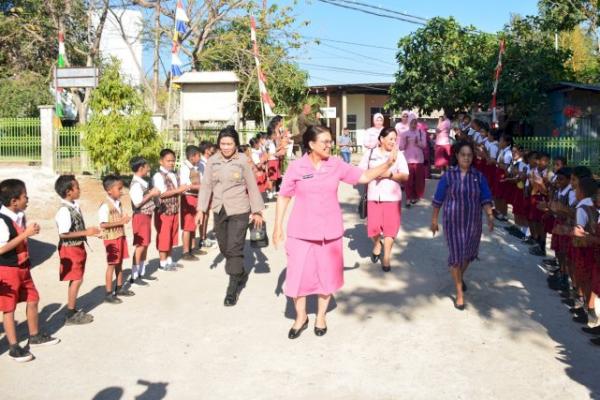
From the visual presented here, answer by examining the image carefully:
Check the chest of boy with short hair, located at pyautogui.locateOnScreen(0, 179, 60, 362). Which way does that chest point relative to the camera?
to the viewer's right

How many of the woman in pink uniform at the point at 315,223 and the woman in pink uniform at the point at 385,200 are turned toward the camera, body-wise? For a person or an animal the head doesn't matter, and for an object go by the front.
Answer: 2

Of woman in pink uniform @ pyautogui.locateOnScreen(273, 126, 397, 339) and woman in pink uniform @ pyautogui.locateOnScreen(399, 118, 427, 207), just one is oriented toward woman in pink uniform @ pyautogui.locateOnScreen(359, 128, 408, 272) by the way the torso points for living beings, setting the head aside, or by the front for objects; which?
woman in pink uniform @ pyautogui.locateOnScreen(399, 118, 427, 207)

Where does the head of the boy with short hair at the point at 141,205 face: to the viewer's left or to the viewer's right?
to the viewer's right

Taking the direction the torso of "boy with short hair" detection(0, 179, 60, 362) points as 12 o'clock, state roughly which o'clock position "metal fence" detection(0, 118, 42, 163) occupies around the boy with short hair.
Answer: The metal fence is roughly at 9 o'clock from the boy with short hair.

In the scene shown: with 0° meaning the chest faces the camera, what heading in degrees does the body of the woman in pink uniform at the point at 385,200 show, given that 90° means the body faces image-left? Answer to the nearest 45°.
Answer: approximately 0°

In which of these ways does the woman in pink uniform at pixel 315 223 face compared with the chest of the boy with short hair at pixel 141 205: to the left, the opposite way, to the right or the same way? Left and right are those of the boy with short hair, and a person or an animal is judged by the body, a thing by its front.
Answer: to the right
